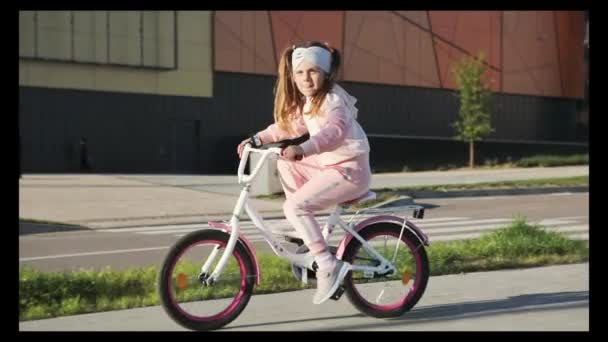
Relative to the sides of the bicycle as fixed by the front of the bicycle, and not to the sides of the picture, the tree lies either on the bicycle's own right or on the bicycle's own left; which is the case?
on the bicycle's own right

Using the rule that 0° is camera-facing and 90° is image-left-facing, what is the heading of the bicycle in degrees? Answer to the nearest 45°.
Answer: approximately 90°
